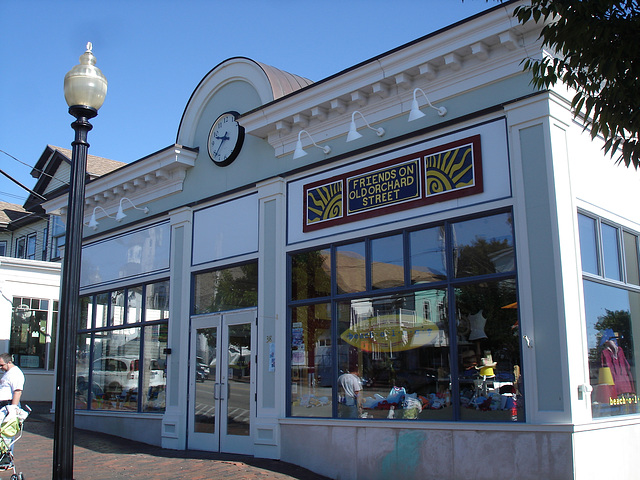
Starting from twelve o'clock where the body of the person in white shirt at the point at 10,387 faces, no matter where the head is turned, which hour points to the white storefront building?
The white storefront building is roughly at 8 o'clock from the person in white shirt.

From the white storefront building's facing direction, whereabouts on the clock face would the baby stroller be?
The baby stroller is roughly at 1 o'clock from the white storefront building.

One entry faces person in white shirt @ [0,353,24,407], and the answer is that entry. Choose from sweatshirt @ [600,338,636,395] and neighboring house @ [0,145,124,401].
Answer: the neighboring house

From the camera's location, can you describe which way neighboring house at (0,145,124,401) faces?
facing the viewer

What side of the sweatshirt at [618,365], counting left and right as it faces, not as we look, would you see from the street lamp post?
right

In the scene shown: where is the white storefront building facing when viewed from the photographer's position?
facing the viewer and to the left of the viewer

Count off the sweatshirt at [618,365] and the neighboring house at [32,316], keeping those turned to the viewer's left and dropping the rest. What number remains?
0

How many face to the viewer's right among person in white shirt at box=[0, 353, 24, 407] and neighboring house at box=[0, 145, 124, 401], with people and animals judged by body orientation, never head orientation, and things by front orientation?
0

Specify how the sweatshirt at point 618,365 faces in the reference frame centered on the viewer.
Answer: facing the viewer and to the right of the viewer

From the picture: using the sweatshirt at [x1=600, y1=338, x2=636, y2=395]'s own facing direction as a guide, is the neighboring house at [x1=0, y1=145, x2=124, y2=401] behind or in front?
behind

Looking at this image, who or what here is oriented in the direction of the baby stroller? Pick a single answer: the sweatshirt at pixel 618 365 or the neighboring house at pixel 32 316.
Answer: the neighboring house

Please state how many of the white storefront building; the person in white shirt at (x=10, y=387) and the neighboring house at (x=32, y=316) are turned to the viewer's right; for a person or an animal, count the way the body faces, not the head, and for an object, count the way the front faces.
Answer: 0
